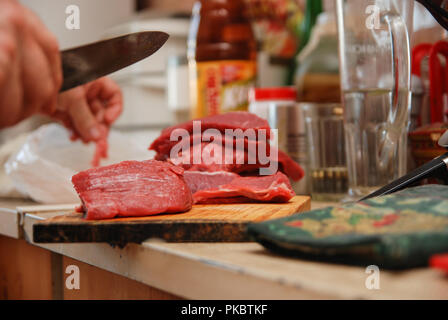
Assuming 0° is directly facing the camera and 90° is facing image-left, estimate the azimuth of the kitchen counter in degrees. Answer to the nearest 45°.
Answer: approximately 45°
